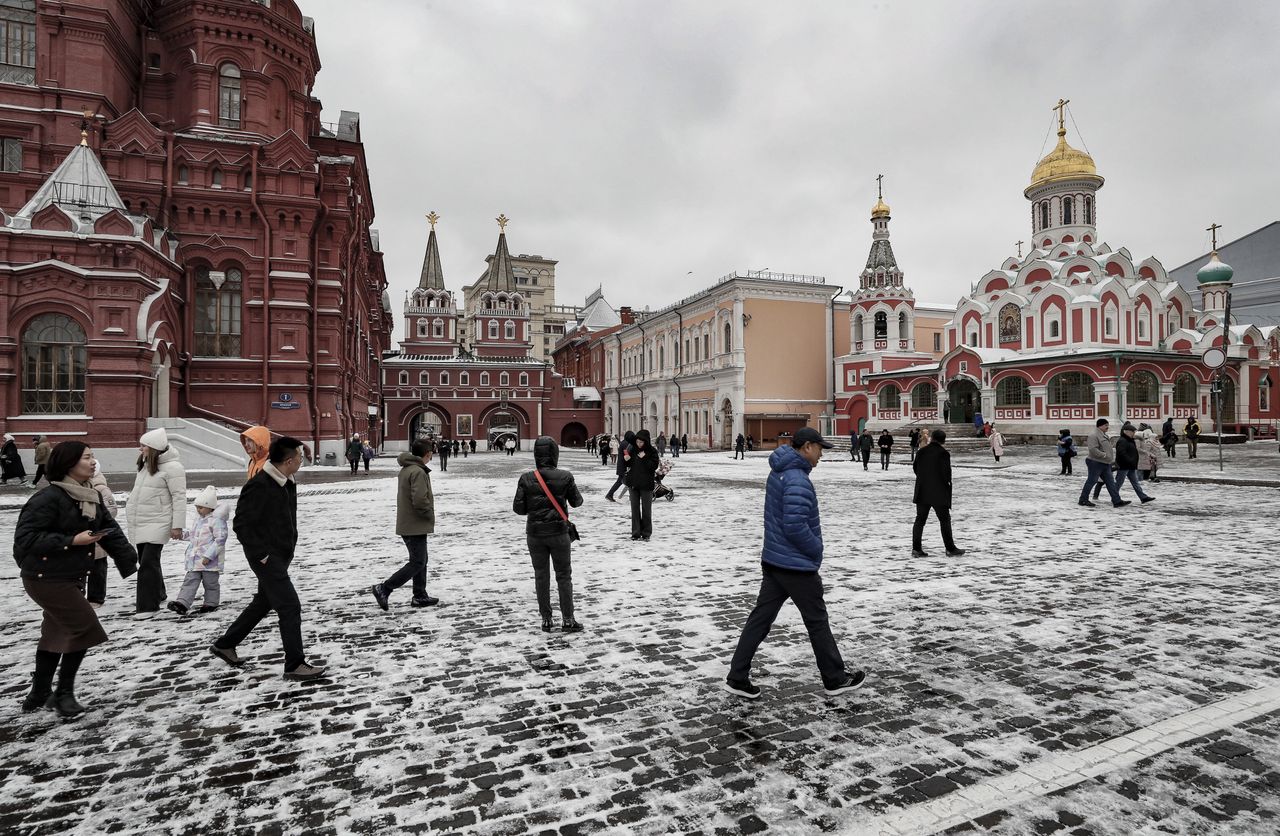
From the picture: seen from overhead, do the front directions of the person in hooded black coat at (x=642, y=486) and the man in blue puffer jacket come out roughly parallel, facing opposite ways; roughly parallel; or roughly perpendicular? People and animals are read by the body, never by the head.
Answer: roughly perpendicular

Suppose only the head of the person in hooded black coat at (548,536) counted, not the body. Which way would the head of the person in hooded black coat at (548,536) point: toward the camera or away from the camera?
away from the camera

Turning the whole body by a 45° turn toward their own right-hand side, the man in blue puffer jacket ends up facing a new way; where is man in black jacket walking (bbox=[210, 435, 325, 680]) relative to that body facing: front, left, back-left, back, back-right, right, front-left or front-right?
back-right

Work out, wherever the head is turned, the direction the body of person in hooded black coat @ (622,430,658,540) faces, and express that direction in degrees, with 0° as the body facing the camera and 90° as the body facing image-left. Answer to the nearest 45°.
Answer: approximately 0°

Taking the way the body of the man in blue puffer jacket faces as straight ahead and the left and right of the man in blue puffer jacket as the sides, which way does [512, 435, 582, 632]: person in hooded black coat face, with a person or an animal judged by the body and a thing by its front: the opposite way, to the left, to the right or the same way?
to the left

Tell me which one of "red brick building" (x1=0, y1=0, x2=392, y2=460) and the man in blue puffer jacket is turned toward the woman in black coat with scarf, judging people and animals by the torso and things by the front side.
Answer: the red brick building

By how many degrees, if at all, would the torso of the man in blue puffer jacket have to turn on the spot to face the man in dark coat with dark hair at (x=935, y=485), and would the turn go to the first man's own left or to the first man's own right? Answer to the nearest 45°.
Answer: approximately 90° to the first man's own left

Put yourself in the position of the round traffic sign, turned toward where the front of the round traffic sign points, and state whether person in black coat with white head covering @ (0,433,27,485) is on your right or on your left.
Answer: on your right

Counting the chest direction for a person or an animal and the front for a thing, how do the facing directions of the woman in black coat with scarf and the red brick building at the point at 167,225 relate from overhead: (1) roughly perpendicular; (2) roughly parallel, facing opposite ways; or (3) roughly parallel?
roughly perpendicular

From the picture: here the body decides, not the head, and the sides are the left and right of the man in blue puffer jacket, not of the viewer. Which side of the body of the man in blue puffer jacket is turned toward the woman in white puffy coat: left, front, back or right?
back

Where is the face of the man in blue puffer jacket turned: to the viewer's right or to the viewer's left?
to the viewer's right

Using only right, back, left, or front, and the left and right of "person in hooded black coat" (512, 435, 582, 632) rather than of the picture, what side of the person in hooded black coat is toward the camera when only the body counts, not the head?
back

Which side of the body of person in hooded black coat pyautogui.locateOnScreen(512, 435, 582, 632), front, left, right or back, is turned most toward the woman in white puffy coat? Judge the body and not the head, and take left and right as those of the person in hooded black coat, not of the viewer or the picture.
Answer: left

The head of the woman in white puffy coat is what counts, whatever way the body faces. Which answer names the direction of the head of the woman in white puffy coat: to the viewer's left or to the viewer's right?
to the viewer's left
